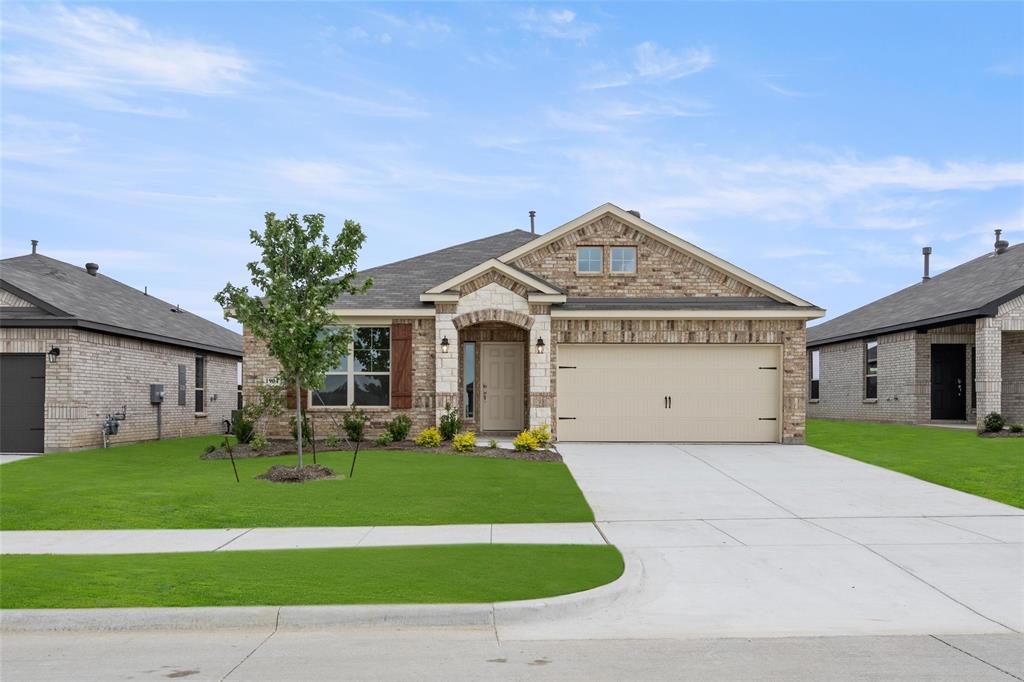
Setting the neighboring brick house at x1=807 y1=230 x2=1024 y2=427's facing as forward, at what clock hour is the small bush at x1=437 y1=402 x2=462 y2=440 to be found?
The small bush is roughly at 3 o'clock from the neighboring brick house.

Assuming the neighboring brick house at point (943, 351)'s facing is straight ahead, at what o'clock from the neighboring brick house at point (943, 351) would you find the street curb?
The street curb is roughly at 2 o'clock from the neighboring brick house.

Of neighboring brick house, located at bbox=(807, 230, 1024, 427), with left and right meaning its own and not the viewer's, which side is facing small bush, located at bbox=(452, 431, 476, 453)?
right

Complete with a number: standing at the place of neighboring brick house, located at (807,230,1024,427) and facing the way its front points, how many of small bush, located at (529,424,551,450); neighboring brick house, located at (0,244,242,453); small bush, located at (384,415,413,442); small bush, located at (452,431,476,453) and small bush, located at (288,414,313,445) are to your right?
5

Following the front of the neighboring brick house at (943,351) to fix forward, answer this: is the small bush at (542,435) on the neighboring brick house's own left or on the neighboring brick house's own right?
on the neighboring brick house's own right

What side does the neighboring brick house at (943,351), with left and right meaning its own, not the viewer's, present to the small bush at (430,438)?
right

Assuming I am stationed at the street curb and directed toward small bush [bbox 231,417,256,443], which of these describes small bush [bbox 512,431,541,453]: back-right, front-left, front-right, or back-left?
front-right

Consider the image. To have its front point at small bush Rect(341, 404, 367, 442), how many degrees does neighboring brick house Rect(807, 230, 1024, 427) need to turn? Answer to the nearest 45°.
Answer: approximately 90° to its right

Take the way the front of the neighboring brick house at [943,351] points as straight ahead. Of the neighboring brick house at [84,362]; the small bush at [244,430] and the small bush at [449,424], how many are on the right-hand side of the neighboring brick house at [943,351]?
3

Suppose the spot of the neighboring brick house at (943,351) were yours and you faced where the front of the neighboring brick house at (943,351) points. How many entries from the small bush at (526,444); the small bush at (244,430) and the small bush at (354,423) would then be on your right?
3

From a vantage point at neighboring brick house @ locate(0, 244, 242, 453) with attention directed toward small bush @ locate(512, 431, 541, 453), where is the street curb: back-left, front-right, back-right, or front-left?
front-right

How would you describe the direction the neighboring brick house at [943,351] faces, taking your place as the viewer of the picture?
facing the viewer and to the right of the viewer

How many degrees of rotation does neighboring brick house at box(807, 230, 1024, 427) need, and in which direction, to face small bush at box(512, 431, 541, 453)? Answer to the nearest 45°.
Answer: approximately 90° to its right
